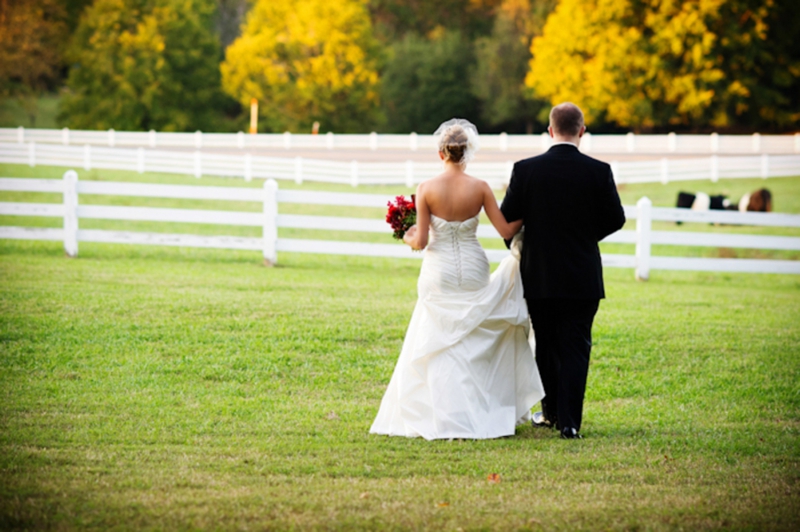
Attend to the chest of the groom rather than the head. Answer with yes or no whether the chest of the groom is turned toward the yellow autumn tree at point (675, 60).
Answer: yes

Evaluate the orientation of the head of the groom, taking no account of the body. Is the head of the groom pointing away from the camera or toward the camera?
away from the camera

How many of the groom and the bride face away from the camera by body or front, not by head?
2

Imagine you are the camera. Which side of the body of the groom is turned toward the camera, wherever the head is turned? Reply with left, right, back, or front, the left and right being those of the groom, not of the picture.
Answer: back

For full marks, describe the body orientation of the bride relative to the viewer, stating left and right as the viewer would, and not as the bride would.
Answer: facing away from the viewer

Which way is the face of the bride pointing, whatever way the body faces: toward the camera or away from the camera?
away from the camera

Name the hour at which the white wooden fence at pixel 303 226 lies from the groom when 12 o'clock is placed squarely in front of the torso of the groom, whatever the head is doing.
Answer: The white wooden fence is roughly at 11 o'clock from the groom.
